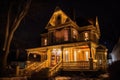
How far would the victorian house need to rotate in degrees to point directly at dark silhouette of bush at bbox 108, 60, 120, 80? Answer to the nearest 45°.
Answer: approximately 45° to its left

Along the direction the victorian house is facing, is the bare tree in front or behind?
in front

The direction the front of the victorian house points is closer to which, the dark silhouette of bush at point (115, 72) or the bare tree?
the bare tree

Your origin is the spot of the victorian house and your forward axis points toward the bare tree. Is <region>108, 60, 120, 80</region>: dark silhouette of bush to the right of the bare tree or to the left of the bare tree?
left

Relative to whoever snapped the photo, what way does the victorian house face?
facing the viewer and to the left of the viewer
